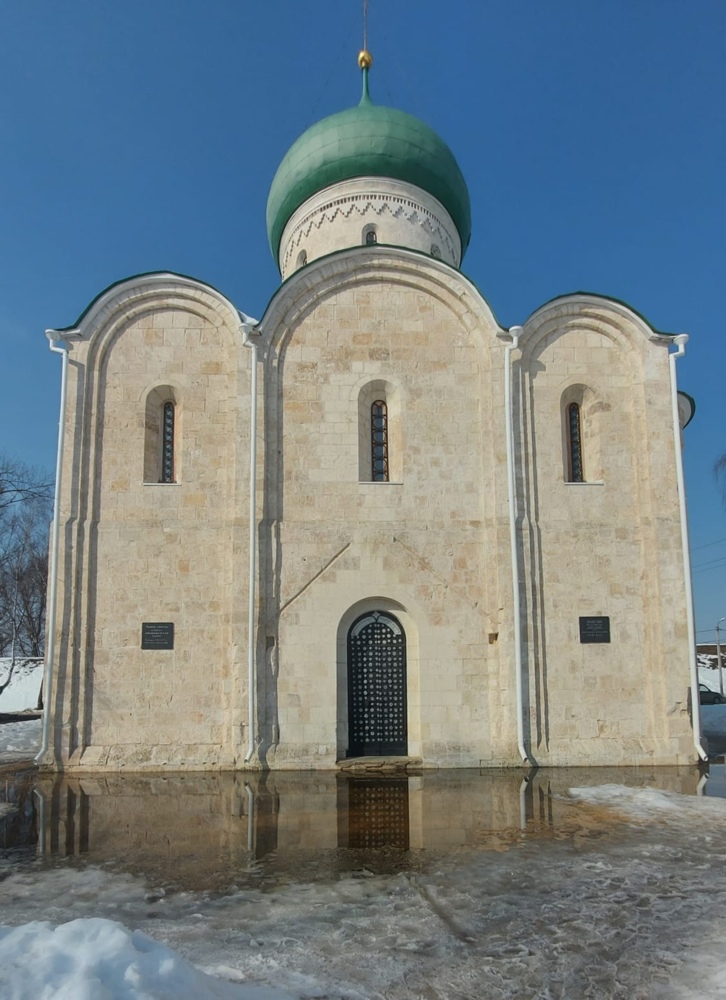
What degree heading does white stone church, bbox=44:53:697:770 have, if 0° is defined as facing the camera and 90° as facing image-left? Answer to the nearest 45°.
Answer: approximately 0°
